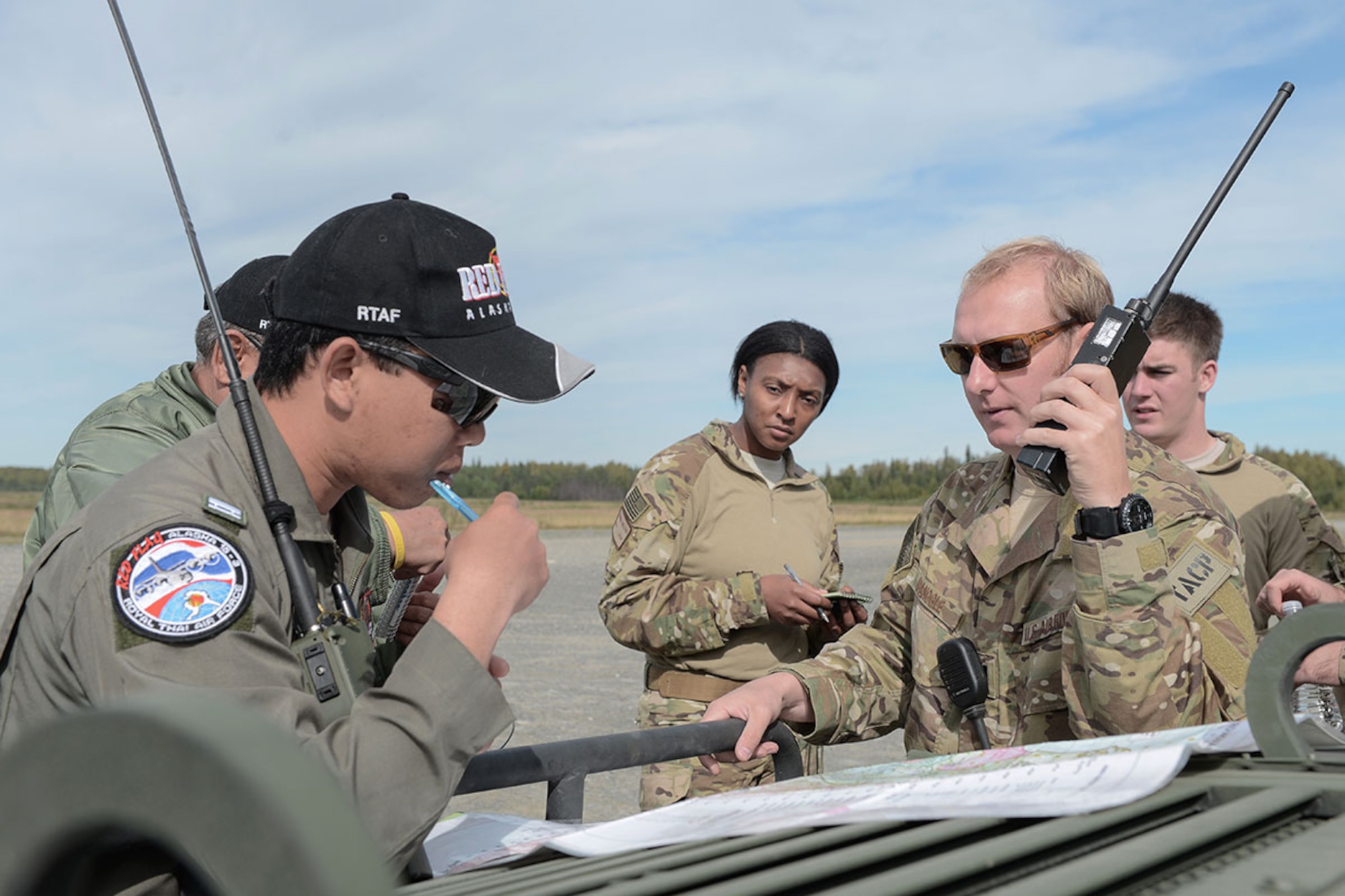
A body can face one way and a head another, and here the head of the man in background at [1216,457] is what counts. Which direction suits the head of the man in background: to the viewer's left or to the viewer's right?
to the viewer's left

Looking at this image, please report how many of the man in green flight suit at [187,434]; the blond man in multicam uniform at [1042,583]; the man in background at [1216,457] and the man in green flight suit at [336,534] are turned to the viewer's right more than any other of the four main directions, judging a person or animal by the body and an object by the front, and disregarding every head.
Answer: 2

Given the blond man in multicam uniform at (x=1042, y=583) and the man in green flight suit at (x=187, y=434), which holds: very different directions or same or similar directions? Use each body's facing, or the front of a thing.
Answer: very different directions

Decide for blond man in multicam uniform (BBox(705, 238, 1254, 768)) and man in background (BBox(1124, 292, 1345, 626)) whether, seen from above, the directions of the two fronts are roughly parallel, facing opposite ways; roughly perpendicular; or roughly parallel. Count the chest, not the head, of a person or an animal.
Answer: roughly parallel

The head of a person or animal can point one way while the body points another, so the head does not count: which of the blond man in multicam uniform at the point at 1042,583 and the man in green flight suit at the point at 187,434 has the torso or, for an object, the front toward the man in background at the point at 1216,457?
the man in green flight suit

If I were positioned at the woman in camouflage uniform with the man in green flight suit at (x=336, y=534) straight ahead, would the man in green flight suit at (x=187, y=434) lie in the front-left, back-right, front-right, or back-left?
front-right

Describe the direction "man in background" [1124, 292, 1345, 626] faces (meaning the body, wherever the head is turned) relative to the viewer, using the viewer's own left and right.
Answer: facing the viewer and to the left of the viewer

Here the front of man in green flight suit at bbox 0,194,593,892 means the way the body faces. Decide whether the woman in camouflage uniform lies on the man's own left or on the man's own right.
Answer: on the man's own left

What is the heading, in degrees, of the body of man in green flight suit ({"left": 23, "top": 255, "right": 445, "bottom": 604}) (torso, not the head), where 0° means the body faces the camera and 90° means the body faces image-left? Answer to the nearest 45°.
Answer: approximately 270°

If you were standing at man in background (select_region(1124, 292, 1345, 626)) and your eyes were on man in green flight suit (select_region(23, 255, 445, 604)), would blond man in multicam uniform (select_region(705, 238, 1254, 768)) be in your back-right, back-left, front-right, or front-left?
front-left

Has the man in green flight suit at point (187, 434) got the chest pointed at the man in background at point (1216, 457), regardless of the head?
yes

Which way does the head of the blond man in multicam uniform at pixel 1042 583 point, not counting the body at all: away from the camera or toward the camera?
toward the camera

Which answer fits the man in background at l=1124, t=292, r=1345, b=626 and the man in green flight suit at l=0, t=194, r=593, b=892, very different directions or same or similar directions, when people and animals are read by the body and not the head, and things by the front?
very different directions

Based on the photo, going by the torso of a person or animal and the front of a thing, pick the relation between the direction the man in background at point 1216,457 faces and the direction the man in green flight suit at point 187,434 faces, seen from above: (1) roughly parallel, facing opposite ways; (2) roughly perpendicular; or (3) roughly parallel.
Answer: roughly parallel, facing opposite ways

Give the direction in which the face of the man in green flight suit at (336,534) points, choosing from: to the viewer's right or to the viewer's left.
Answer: to the viewer's right

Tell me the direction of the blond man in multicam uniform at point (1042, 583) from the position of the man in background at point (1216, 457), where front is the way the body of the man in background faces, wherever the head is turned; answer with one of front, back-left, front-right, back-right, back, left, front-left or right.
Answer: front-left

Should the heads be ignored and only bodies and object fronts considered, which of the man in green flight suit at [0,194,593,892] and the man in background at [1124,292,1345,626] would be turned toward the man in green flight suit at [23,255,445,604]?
the man in background

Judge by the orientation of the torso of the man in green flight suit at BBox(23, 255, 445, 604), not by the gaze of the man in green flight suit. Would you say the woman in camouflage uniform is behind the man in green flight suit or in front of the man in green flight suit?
in front

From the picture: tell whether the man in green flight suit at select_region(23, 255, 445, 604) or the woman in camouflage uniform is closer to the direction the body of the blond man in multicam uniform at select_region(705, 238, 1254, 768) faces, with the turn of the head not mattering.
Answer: the man in green flight suit

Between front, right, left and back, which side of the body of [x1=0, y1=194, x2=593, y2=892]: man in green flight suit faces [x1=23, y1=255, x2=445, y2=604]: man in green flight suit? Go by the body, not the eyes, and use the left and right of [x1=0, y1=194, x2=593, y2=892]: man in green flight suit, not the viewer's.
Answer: left
